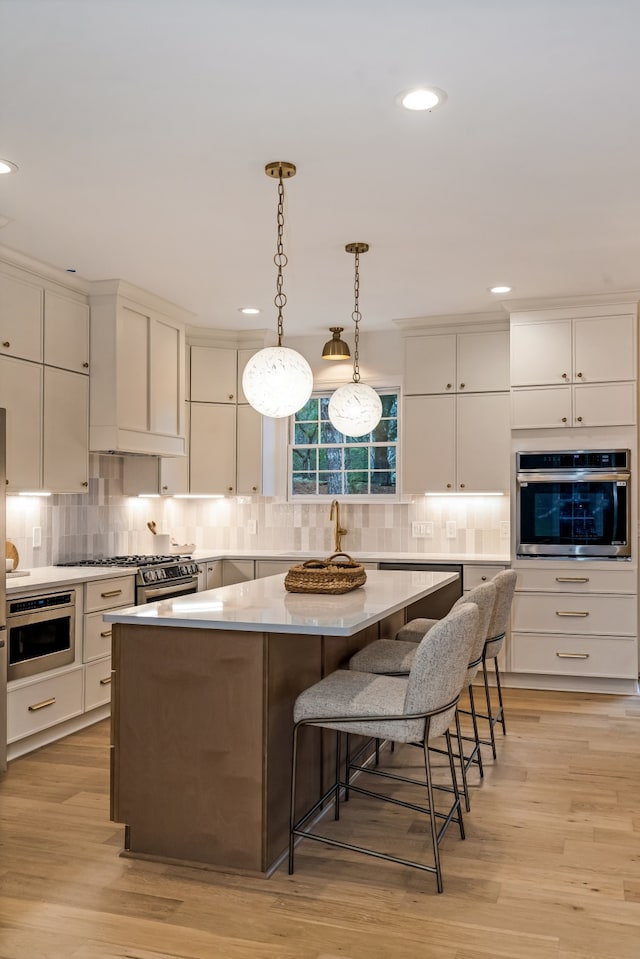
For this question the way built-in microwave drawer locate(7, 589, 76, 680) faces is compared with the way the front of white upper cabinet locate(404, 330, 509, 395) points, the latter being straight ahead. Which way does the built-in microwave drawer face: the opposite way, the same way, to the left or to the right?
to the left

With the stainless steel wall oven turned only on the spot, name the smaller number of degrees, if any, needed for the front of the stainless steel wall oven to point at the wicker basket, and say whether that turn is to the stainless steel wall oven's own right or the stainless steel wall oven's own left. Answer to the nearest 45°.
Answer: approximately 45° to the stainless steel wall oven's own right

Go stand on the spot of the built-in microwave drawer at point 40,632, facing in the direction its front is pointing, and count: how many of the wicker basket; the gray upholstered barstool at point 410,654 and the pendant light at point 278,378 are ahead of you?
3

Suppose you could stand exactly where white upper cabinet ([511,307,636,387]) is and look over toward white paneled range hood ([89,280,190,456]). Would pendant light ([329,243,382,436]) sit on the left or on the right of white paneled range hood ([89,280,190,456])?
left

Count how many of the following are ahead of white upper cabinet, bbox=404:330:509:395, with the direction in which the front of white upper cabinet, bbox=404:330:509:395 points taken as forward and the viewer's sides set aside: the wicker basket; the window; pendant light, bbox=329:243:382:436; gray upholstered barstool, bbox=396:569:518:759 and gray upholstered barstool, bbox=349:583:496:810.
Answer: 4

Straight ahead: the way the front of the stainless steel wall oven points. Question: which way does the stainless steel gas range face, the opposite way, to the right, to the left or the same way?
to the left

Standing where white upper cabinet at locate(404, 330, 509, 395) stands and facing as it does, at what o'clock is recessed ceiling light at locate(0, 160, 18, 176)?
The recessed ceiling light is roughly at 1 o'clock from the white upper cabinet.

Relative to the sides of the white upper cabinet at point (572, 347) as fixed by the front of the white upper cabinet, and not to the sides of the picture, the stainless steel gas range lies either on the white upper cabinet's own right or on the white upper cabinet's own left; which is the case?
on the white upper cabinet's own right

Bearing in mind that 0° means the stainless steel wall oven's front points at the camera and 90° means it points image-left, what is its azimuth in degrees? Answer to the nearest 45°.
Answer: approximately 0°

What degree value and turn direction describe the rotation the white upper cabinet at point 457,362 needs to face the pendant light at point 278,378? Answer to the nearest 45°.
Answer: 0° — it already faces it

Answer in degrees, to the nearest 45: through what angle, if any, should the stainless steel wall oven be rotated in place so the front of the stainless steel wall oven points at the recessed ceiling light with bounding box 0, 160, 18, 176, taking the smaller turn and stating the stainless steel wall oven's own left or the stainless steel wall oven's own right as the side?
approximately 45° to the stainless steel wall oven's own right
